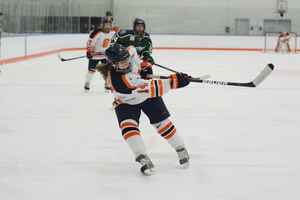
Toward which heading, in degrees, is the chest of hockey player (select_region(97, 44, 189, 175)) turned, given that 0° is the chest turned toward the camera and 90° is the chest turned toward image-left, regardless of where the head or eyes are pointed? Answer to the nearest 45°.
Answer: approximately 315°

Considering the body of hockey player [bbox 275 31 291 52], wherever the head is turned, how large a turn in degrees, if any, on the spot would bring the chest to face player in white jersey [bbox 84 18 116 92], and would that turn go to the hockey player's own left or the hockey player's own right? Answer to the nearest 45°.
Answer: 0° — they already face them

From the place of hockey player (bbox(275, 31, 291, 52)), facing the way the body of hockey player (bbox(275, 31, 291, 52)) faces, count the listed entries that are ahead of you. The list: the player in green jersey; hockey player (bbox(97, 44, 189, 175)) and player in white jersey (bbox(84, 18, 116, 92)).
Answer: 3

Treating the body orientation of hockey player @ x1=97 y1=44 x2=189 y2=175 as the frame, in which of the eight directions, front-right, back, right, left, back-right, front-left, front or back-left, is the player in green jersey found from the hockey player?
back-left

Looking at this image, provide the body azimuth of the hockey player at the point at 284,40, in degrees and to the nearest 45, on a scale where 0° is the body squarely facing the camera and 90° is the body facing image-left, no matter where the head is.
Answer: approximately 0°

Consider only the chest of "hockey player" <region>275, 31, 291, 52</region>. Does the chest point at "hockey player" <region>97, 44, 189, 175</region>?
yes
